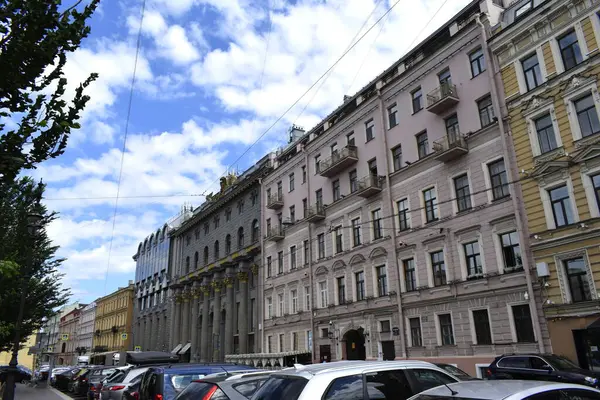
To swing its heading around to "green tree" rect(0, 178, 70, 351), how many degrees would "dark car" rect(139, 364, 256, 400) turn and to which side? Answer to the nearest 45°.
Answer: approximately 90° to its left

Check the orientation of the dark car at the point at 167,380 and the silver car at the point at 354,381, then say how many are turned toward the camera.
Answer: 0

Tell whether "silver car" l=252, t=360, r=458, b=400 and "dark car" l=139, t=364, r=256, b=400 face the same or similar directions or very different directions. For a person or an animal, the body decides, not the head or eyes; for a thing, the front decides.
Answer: same or similar directions

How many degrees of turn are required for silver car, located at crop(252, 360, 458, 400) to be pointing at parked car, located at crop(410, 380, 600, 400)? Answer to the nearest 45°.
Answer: approximately 90° to its right

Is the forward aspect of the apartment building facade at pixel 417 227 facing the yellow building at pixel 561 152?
no

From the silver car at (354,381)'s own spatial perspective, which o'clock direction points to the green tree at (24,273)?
The green tree is roughly at 9 o'clock from the silver car.

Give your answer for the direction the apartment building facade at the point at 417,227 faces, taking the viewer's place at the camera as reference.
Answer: facing the viewer and to the left of the viewer

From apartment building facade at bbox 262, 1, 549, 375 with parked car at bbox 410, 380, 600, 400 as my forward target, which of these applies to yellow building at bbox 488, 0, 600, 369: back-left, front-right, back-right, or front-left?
front-left

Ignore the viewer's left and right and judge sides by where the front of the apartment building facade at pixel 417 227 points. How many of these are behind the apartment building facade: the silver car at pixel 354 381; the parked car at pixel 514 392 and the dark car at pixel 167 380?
0

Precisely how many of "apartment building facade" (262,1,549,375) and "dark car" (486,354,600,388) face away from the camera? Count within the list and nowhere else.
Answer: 0

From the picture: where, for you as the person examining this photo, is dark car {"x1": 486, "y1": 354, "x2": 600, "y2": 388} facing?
facing the viewer and to the right of the viewer

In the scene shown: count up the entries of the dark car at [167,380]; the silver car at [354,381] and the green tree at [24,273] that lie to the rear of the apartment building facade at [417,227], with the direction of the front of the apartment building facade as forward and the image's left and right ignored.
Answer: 0
